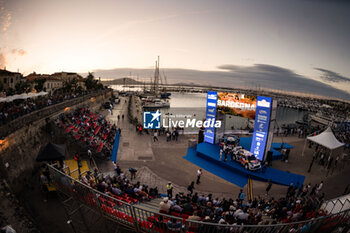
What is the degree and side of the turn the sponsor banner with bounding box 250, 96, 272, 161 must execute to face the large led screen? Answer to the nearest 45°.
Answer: approximately 90° to its right

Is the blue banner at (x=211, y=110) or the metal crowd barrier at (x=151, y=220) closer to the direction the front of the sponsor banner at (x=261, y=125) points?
the metal crowd barrier

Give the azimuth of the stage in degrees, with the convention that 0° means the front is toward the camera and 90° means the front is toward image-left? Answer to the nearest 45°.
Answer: approximately 45°
